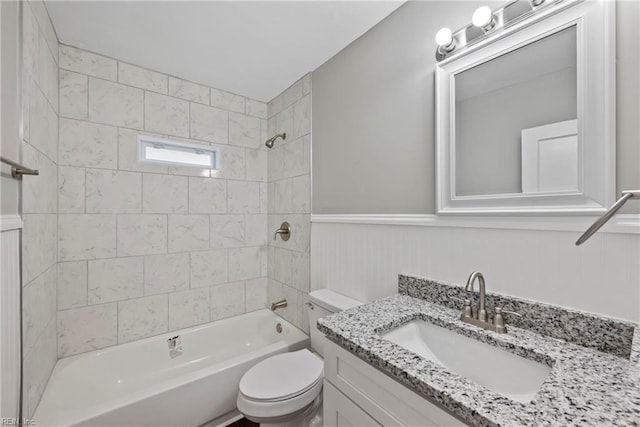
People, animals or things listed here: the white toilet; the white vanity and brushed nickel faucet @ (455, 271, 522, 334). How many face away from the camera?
0

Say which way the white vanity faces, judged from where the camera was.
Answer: facing the viewer and to the left of the viewer

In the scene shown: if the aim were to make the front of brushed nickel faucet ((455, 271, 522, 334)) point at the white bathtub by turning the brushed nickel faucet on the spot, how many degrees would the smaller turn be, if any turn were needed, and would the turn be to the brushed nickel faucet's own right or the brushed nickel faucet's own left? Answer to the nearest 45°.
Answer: approximately 45° to the brushed nickel faucet's own right

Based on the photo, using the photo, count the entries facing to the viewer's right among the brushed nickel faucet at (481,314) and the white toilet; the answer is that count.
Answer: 0

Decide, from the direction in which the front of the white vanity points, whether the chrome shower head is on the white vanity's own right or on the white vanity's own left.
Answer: on the white vanity's own right

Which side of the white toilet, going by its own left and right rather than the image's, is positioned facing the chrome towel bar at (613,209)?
left

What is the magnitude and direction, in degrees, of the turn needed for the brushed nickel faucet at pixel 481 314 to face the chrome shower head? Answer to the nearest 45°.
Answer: approximately 45° to its right

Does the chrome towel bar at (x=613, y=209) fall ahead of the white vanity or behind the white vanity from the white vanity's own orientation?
behind
